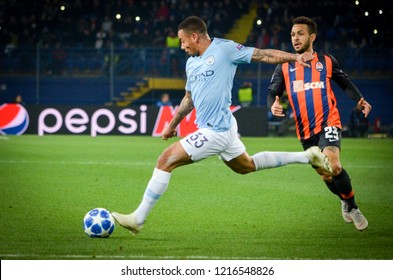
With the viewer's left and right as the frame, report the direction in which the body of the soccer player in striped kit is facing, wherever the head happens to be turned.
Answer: facing the viewer

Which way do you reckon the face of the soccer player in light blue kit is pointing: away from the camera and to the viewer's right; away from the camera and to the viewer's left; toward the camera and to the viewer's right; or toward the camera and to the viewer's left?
toward the camera and to the viewer's left

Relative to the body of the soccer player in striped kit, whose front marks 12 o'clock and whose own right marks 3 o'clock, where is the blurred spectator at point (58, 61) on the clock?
The blurred spectator is roughly at 5 o'clock from the soccer player in striped kit.

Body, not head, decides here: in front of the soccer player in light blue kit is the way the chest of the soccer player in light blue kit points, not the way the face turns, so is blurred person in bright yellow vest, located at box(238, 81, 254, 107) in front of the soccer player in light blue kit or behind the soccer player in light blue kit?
behind

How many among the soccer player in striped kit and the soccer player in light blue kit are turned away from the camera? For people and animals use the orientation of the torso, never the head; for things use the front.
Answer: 0

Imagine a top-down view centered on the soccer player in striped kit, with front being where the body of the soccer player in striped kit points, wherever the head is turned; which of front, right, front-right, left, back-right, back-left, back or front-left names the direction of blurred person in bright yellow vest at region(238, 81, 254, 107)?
back

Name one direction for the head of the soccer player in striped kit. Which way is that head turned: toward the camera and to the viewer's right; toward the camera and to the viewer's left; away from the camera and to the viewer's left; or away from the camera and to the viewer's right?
toward the camera and to the viewer's left

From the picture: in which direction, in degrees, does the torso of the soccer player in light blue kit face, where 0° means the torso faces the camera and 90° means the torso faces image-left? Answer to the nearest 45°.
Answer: approximately 45°

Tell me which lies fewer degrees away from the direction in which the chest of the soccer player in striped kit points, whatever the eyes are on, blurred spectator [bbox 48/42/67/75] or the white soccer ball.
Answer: the white soccer ball

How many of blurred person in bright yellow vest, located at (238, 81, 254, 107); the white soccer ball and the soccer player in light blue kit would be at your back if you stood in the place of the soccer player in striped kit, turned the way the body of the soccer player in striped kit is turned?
1

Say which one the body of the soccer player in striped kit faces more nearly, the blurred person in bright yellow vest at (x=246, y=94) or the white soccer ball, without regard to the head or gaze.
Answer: the white soccer ball

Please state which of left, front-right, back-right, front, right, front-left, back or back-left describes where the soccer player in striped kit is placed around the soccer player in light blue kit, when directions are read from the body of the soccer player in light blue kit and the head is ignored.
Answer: back
